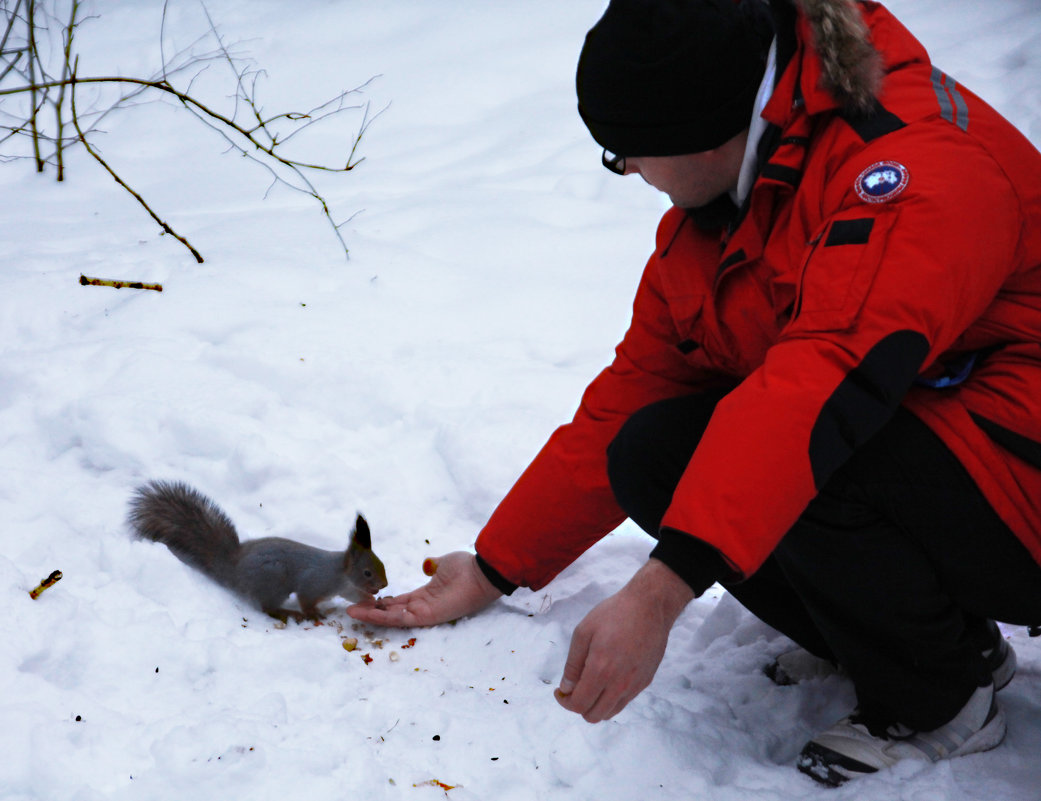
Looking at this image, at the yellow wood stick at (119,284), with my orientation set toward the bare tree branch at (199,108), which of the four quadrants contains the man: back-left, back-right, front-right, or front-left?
back-right

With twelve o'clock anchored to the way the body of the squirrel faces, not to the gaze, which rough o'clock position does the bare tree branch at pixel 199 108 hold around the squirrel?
The bare tree branch is roughly at 9 o'clock from the squirrel.

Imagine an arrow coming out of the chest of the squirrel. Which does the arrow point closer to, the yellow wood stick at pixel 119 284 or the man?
the man

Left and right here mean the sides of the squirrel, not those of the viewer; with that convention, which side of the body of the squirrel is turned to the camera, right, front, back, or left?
right

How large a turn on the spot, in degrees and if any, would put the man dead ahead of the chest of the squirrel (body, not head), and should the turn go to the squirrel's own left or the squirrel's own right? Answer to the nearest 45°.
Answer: approximately 45° to the squirrel's own right

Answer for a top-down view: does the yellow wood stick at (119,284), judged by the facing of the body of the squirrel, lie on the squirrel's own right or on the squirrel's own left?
on the squirrel's own left

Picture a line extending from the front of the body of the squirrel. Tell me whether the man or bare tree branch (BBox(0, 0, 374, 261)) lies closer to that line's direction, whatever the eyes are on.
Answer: the man
